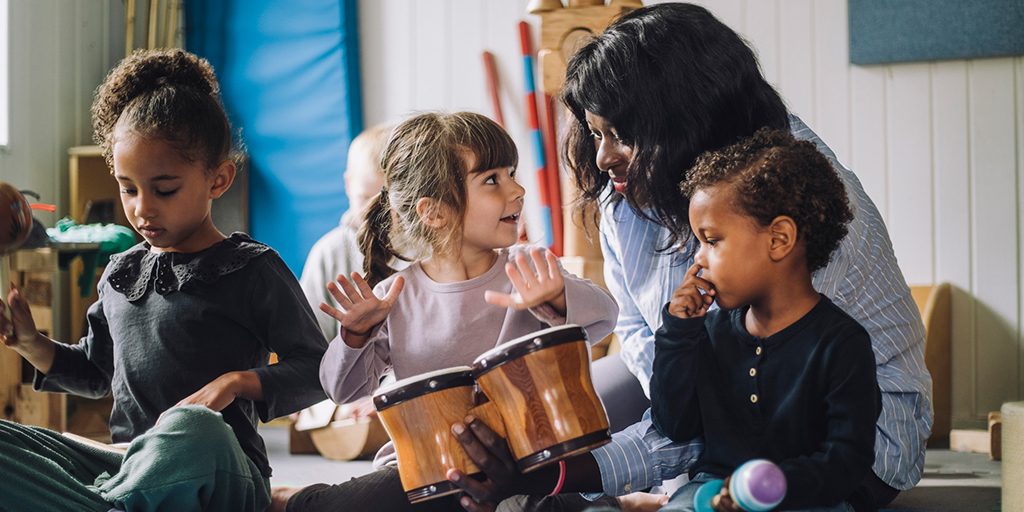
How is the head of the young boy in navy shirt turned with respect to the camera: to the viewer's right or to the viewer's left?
to the viewer's left

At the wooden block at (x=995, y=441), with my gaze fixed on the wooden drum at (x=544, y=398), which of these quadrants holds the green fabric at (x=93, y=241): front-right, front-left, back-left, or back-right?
front-right

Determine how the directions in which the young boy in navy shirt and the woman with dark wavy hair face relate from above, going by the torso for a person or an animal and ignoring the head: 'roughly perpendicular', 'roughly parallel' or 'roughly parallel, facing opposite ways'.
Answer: roughly parallel

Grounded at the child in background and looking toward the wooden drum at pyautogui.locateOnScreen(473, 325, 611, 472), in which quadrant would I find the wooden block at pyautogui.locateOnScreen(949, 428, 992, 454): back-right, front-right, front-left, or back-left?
front-left

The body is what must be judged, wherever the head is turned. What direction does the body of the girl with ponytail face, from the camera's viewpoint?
toward the camera

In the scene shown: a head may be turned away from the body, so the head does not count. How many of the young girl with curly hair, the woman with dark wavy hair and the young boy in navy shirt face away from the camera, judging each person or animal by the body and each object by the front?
0

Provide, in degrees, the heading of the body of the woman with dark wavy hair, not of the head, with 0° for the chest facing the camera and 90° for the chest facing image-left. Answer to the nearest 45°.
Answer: approximately 45°

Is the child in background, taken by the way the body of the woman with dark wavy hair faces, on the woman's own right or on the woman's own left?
on the woman's own right

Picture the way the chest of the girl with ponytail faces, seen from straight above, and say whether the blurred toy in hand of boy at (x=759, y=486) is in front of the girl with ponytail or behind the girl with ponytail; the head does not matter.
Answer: in front
